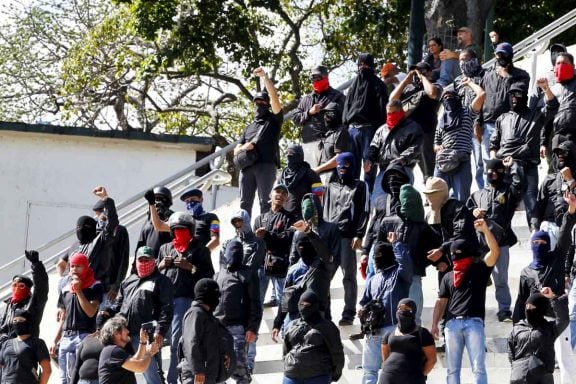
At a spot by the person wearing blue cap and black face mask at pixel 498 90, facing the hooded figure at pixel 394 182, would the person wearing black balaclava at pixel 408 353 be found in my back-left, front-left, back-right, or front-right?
front-left

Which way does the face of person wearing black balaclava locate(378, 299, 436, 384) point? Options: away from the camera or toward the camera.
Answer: toward the camera

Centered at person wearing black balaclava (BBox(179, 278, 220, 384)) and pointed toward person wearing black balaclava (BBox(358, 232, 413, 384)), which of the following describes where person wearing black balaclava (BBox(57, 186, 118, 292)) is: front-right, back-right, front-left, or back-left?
back-left

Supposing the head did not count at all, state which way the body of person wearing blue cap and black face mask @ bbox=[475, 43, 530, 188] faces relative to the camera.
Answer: toward the camera

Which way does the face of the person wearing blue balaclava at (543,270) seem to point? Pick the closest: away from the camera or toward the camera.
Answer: toward the camera

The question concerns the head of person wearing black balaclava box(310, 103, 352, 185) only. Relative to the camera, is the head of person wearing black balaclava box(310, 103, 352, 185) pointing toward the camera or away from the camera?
toward the camera

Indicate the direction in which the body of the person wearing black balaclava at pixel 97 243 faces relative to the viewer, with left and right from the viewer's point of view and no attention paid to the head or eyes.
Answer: facing the viewer and to the left of the viewer

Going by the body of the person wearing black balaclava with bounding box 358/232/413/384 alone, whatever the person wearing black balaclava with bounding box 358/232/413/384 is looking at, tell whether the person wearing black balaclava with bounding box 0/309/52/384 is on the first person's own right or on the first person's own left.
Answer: on the first person's own right

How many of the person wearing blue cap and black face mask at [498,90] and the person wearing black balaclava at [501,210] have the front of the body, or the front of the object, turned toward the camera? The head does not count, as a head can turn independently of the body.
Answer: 2
